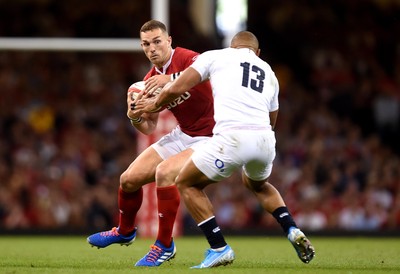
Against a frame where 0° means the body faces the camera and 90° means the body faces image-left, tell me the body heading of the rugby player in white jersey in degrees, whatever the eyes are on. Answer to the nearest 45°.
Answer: approximately 135°

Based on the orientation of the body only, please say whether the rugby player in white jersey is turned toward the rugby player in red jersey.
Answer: yes

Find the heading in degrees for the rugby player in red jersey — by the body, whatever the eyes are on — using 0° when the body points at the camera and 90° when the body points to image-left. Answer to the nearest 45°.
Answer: approximately 45°

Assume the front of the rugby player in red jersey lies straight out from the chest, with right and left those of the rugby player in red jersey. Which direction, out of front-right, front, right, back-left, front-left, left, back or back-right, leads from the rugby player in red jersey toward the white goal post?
back-right

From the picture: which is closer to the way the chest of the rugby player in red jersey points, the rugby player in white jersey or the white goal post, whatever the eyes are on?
the rugby player in white jersey
